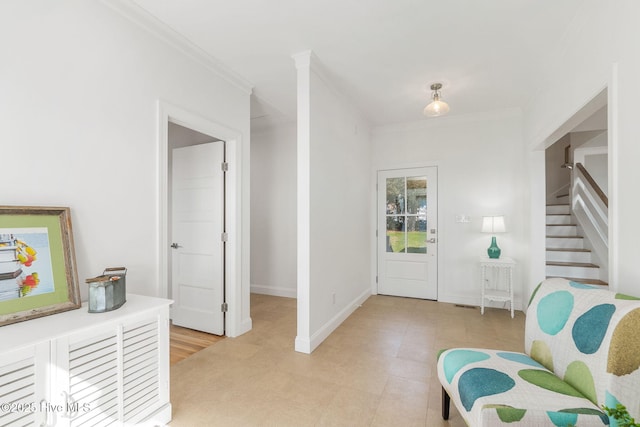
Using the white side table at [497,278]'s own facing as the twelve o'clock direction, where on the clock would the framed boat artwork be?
The framed boat artwork is roughly at 1 o'clock from the white side table.

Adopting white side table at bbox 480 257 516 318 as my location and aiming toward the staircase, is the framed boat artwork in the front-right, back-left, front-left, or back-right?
back-right

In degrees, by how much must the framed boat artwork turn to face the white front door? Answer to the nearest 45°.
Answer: approximately 45° to its left

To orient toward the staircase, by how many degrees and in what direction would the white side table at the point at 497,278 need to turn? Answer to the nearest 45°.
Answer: approximately 135° to its left

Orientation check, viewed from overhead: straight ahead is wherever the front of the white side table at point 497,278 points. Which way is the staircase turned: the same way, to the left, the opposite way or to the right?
the same way

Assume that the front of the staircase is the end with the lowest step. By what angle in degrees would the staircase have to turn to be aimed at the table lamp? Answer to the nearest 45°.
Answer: approximately 45° to its right

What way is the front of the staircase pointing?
toward the camera

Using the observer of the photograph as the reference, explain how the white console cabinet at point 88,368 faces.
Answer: facing the viewer and to the right of the viewer

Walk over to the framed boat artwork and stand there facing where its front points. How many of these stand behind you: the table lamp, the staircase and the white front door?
0

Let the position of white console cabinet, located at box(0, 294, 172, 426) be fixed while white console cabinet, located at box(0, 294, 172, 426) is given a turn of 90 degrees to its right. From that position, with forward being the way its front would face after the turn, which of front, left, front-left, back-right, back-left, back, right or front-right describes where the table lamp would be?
back-left

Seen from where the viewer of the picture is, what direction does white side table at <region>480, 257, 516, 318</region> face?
facing the viewer

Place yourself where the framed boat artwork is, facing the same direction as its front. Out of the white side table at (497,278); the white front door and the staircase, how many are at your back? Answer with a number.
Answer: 0

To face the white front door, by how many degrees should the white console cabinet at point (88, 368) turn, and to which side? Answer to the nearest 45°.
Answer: approximately 45° to its left

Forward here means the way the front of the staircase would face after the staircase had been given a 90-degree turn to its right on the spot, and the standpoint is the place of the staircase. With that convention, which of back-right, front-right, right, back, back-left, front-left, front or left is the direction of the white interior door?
front-left

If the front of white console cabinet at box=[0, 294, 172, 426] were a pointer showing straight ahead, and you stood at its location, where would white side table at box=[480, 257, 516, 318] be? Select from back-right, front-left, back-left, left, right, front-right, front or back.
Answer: front-left
